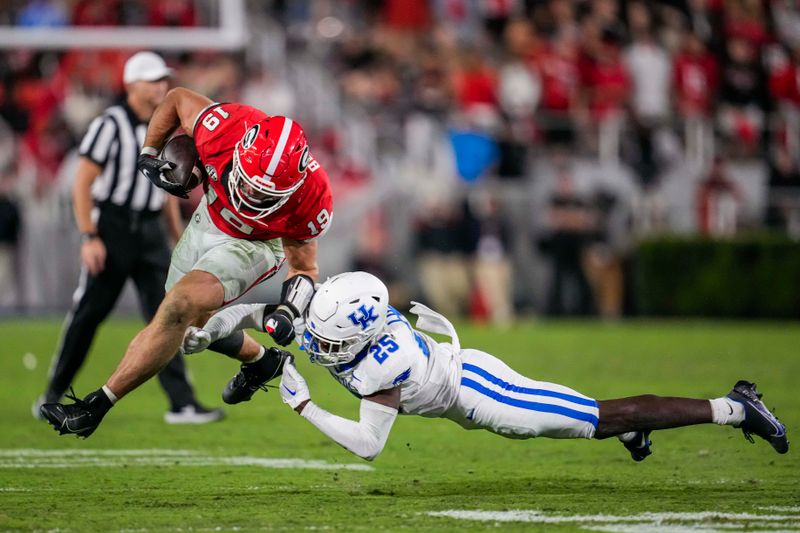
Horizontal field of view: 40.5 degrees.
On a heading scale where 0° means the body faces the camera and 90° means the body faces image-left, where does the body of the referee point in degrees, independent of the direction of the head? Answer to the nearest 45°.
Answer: approximately 315°

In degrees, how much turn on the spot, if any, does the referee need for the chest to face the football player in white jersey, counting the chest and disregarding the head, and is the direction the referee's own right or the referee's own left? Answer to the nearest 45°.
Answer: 0° — they already face them

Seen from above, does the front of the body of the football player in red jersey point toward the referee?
no

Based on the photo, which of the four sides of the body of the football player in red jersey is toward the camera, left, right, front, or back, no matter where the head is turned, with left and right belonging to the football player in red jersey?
front

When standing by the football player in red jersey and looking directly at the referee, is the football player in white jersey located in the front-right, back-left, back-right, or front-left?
back-right

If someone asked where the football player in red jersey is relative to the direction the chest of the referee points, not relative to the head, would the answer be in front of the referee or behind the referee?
in front
